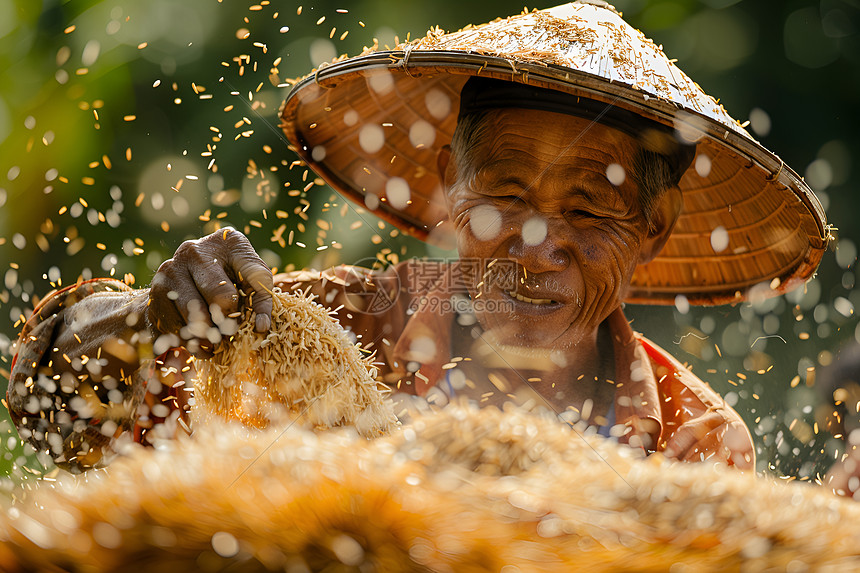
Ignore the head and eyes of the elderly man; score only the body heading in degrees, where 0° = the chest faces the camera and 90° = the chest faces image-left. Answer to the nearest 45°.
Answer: approximately 0°
